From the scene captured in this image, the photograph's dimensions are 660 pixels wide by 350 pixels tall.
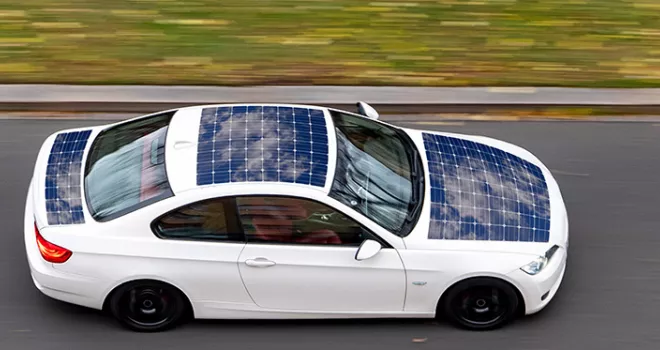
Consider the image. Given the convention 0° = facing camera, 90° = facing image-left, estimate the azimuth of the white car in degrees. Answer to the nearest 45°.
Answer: approximately 270°
